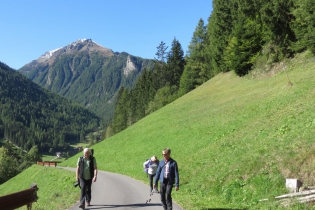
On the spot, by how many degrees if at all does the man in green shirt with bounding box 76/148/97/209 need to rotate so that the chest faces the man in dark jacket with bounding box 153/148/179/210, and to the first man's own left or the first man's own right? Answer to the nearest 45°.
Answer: approximately 45° to the first man's own left

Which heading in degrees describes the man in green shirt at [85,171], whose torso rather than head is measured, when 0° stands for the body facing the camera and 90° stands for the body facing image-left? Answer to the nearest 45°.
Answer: approximately 0°

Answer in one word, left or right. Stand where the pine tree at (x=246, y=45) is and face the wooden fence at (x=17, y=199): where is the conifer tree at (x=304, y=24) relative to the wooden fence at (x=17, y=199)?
left

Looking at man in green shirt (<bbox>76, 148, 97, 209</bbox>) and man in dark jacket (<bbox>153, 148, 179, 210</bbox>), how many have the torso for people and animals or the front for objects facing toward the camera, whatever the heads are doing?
2

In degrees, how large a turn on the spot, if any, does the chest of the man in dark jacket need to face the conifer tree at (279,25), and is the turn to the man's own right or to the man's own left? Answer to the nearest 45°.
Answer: approximately 135° to the man's own left

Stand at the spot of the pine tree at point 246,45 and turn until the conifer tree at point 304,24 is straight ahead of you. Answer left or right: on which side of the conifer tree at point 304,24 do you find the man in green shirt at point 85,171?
right

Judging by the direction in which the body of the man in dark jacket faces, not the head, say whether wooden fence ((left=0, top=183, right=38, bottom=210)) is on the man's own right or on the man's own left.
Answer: on the man's own right

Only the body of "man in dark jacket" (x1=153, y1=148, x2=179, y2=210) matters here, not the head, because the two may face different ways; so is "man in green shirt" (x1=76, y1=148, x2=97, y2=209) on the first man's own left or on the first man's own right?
on the first man's own right

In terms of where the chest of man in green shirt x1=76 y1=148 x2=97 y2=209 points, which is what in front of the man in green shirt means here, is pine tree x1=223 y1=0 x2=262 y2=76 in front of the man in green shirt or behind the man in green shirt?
behind

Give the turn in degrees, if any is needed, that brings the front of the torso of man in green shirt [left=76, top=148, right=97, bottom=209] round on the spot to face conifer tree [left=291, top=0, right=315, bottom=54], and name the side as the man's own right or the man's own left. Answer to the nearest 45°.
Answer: approximately 135° to the man's own left

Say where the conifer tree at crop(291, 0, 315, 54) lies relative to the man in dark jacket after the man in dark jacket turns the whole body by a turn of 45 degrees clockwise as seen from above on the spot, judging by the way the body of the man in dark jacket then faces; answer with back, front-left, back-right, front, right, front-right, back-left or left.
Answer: back
